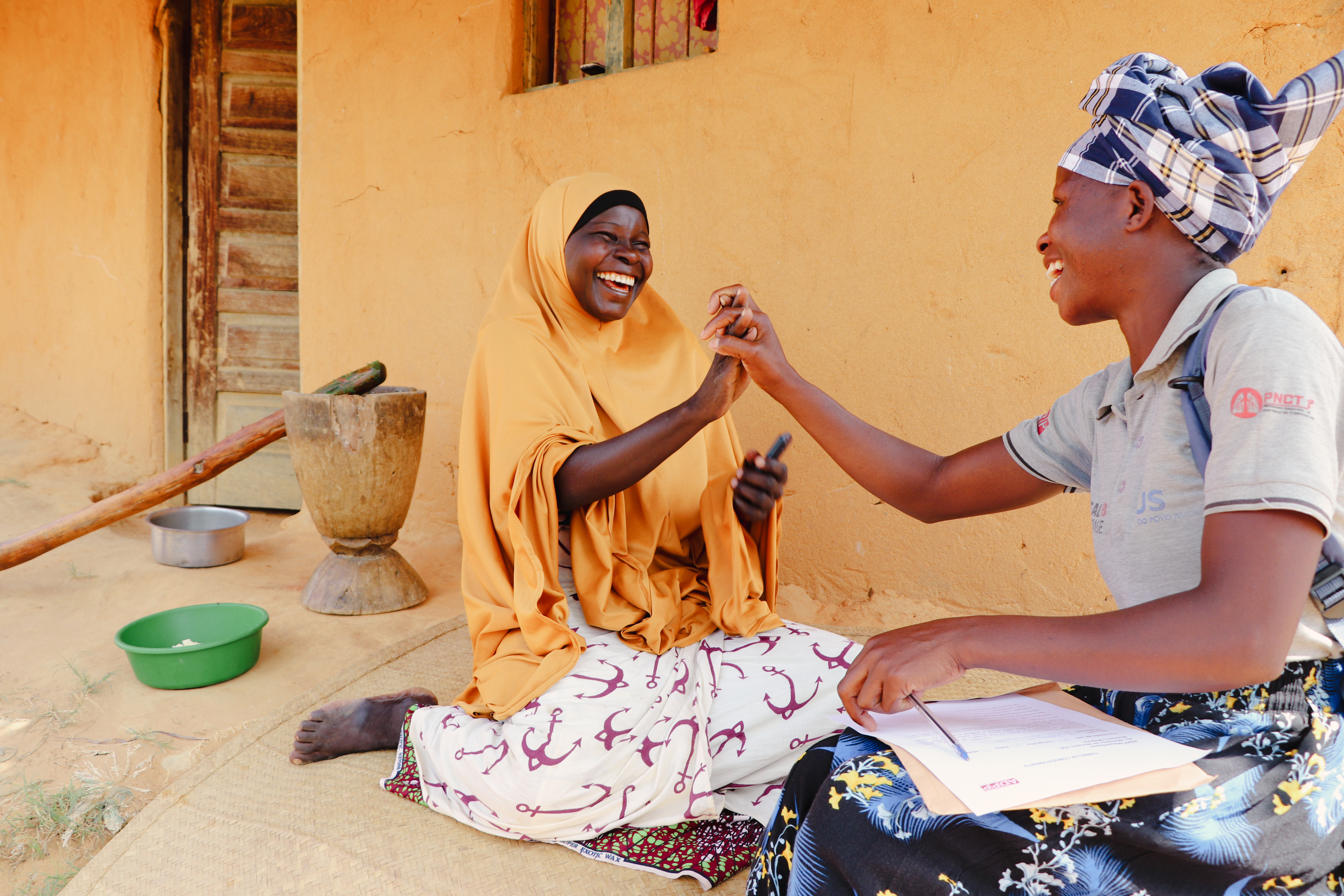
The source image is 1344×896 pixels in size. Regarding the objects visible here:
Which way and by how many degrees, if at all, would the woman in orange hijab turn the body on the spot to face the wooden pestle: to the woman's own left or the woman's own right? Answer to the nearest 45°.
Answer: approximately 180°

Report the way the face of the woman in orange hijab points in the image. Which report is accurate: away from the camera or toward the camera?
toward the camera

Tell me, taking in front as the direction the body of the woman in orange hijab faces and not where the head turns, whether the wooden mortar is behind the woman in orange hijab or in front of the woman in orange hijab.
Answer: behind

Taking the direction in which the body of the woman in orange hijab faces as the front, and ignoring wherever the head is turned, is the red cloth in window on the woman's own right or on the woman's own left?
on the woman's own left

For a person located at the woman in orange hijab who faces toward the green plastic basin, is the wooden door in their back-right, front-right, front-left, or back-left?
front-right

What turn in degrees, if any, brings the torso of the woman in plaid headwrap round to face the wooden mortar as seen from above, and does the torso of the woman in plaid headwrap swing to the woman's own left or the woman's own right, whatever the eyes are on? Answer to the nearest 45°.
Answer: approximately 45° to the woman's own right

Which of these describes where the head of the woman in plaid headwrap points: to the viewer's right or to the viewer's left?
to the viewer's left

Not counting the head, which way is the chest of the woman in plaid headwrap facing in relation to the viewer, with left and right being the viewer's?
facing to the left of the viewer
